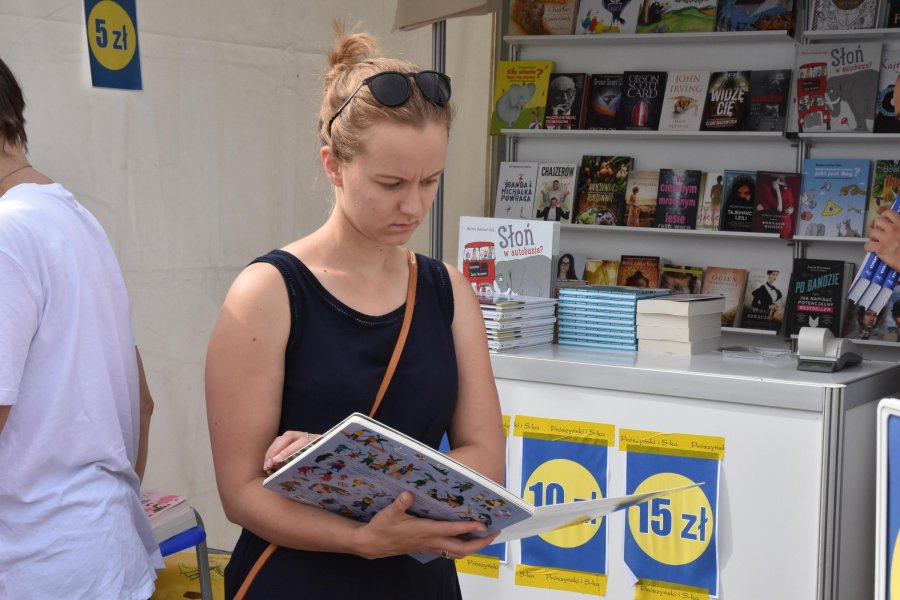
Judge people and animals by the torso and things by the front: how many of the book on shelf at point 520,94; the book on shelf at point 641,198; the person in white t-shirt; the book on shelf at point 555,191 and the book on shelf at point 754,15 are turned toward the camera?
4

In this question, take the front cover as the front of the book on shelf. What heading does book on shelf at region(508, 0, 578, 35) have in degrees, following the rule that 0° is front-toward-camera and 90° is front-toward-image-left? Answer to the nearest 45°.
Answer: approximately 0°

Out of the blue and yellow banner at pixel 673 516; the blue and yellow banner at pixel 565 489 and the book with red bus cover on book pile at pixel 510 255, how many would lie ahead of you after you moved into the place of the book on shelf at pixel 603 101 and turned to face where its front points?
3

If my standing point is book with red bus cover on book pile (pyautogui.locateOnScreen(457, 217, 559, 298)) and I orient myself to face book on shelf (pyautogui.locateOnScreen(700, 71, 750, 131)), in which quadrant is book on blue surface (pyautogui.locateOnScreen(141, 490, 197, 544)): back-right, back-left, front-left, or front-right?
back-left

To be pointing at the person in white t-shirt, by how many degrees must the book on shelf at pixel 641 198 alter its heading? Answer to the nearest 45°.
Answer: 0° — it already faces them

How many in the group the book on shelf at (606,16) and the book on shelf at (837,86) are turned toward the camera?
2

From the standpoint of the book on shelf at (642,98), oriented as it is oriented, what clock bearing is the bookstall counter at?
The bookstall counter is roughly at 12 o'clock from the book on shelf.

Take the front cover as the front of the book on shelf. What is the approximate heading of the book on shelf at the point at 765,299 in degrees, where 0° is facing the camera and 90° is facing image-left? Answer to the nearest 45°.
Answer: approximately 0°

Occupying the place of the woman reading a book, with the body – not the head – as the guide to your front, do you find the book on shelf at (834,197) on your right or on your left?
on your left
